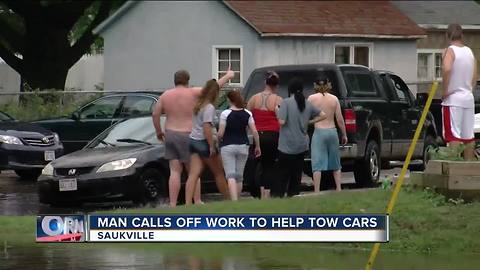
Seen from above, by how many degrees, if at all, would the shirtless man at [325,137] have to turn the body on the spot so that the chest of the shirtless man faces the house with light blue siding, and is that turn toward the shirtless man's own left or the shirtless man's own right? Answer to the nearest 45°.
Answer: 0° — they already face it

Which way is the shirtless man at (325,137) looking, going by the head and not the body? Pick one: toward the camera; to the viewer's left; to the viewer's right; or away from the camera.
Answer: away from the camera

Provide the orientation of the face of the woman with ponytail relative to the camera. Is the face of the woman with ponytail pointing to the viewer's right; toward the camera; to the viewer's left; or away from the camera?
away from the camera

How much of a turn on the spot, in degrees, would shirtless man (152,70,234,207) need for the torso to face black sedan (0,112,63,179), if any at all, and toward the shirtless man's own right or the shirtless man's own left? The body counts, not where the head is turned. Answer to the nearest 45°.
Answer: approximately 45° to the shirtless man's own left

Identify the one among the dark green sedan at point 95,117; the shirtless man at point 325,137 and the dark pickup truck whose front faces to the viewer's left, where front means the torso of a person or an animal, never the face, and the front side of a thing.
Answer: the dark green sedan

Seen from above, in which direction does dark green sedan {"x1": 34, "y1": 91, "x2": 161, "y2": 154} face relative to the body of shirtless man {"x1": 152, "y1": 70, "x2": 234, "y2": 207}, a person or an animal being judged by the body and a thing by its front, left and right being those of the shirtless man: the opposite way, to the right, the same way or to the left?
to the left

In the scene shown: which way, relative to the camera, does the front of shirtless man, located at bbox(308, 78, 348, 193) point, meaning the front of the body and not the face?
away from the camera

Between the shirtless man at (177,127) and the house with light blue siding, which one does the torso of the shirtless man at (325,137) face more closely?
the house with light blue siding

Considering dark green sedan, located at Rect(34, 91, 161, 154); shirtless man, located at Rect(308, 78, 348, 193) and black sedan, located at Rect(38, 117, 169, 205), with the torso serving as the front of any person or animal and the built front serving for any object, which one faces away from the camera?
the shirtless man

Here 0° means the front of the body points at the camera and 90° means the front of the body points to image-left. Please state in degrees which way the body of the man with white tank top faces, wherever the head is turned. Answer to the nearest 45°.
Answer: approximately 135°

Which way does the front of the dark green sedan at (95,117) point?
to the viewer's left

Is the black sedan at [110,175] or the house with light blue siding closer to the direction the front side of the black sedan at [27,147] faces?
the black sedan
